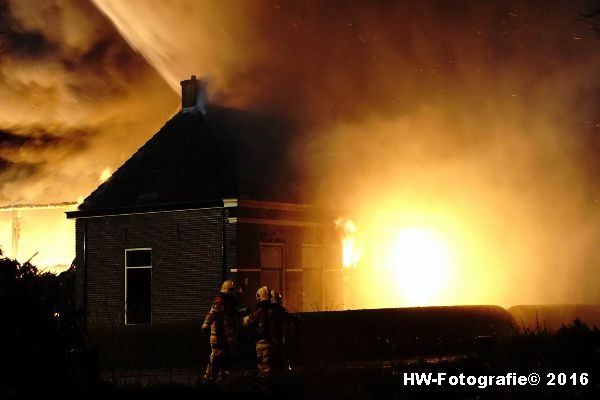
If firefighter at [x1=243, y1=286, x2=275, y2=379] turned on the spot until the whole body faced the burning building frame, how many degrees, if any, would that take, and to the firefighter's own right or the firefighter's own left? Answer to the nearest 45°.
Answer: approximately 45° to the firefighter's own left

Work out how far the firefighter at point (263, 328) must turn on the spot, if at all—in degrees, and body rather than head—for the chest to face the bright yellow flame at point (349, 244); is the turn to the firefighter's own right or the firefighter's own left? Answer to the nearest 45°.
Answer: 0° — they already face it

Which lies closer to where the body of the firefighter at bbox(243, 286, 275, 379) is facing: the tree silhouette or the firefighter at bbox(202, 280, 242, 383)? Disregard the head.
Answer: the firefighter

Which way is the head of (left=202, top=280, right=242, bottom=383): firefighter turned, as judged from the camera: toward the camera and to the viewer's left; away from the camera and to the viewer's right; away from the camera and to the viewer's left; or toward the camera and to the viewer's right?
away from the camera and to the viewer's right

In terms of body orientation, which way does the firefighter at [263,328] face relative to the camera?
away from the camera

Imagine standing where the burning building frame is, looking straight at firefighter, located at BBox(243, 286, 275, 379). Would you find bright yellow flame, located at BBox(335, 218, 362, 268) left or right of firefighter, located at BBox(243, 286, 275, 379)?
left

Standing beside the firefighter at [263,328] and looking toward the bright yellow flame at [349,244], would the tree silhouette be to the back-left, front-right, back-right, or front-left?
back-left

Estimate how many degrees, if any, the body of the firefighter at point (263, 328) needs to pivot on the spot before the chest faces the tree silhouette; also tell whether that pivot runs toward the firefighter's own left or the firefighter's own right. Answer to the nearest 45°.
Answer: approximately 135° to the firefighter's own left

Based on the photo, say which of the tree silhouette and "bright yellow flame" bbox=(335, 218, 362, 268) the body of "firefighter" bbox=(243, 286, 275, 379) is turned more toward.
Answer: the bright yellow flame

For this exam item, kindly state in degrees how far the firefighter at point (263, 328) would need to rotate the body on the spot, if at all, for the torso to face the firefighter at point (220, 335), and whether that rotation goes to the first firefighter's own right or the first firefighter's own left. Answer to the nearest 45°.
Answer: approximately 45° to the first firefighter's own left
